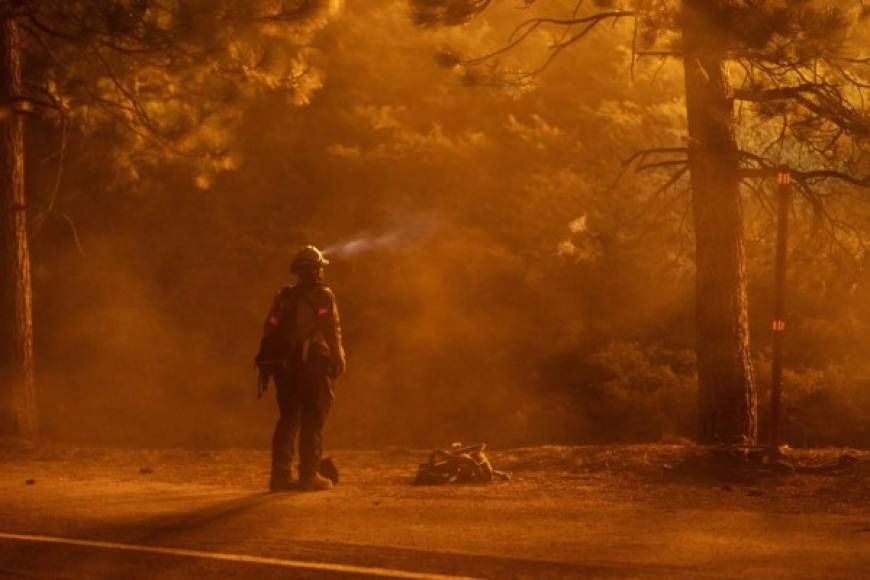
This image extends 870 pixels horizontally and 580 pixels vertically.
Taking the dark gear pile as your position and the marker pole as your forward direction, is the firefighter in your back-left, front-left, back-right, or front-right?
back-left

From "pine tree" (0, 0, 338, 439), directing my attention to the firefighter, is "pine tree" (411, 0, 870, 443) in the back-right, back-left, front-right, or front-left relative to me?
front-left

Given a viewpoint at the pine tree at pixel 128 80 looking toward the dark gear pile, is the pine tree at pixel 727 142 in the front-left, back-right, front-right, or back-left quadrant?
front-left

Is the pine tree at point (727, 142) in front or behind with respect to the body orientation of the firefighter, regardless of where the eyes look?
in front

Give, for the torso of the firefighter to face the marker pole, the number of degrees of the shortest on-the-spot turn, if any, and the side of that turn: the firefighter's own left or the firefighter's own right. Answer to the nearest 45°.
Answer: approximately 45° to the firefighter's own right

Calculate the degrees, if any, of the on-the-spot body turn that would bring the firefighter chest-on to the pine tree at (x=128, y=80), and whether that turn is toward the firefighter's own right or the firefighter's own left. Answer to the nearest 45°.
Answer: approximately 45° to the firefighter's own left

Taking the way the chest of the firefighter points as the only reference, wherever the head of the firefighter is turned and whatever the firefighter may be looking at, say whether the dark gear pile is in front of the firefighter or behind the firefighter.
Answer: in front

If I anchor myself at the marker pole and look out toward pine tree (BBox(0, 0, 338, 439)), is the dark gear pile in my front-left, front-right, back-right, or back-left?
front-left

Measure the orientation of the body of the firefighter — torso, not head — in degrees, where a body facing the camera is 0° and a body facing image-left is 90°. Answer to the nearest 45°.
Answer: approximately 225°
